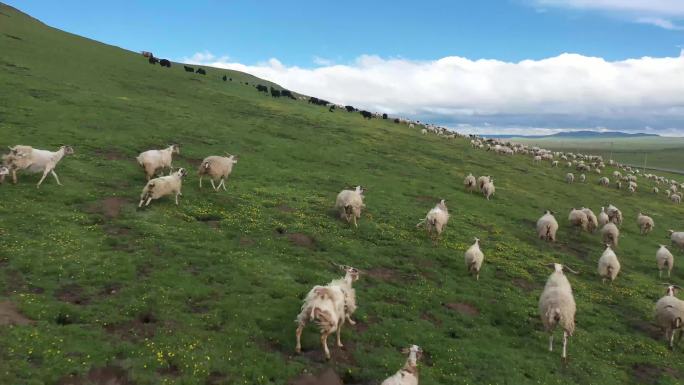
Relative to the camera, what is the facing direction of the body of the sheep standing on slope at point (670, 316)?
away from the camera

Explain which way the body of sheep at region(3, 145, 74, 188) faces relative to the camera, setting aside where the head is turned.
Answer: to the viewer's right

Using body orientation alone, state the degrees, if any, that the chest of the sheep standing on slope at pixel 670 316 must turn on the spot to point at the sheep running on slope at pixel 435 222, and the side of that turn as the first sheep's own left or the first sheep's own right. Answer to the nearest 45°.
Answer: approximately 90° to the first sheep's own left

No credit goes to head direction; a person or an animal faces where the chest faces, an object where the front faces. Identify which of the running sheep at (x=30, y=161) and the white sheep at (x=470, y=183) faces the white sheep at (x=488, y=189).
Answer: the running sheep

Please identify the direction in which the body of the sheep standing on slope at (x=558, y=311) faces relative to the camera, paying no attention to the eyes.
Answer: away from the camera

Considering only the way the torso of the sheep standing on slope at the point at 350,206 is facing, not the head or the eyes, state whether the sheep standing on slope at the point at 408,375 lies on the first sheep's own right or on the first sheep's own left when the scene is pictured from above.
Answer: on the first sheep's own right

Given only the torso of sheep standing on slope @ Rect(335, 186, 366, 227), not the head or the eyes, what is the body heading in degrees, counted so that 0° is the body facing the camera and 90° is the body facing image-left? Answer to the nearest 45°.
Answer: approximately 225°

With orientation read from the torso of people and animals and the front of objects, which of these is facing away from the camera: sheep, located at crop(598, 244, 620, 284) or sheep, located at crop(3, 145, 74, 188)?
sheep, located at crop(598, 244, 620, 284)

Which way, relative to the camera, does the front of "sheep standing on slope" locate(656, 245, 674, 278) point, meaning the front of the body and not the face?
away from the camera

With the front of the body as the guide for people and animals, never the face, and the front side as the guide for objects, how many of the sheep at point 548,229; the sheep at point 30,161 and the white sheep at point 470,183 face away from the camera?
2

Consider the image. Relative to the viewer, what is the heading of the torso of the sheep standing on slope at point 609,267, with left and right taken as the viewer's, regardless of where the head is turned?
facing away from the viewer

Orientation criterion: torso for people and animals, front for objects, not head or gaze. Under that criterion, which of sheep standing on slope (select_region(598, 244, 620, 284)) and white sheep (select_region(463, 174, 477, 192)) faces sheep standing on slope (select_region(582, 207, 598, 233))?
sheep standing on slope (select_region(598, 244, 620, 284))

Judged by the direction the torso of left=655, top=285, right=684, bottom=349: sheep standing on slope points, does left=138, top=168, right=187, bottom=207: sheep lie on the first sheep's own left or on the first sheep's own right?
on the first sheep's own left
